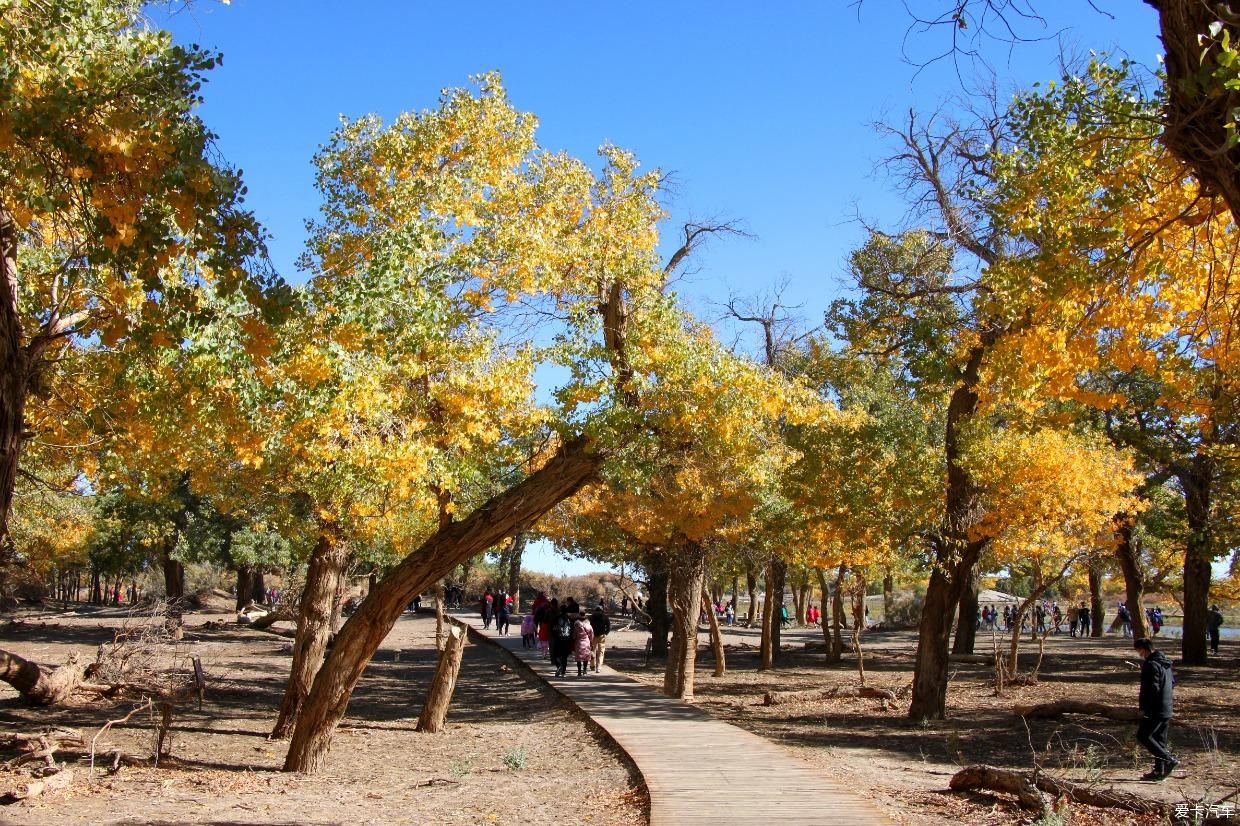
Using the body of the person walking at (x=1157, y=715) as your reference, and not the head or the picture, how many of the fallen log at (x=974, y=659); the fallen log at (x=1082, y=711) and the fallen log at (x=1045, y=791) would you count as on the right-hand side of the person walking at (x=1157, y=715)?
2

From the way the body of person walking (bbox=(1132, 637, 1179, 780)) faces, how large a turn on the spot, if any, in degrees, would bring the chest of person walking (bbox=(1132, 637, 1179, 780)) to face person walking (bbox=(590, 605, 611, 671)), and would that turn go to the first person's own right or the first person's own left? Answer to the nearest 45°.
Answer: approximately 45° to the first person's own right

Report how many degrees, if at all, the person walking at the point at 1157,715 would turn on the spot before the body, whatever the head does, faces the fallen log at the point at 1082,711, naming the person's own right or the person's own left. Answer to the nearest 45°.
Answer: approximately 90° to the person's own right

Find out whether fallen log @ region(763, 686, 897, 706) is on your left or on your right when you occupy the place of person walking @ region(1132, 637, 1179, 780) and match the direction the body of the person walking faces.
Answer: on your right

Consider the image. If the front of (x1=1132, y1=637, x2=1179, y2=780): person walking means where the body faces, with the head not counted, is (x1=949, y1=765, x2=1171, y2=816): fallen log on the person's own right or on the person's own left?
on the person's own left

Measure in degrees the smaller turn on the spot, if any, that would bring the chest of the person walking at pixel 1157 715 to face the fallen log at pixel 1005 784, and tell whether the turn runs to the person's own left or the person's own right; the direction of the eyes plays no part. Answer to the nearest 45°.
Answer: approximately 45° to the person's own left
